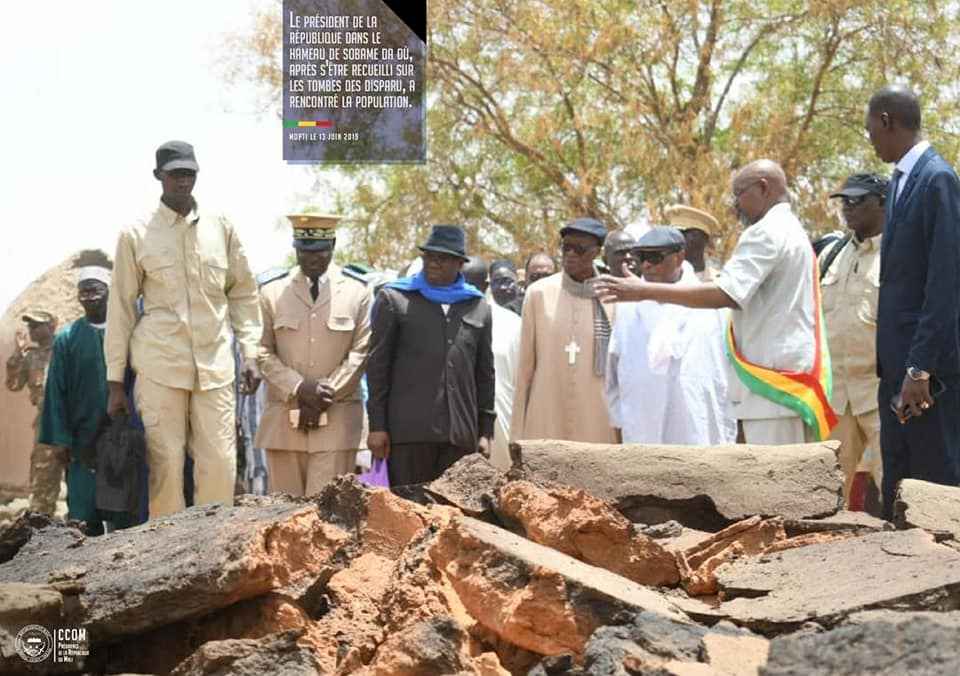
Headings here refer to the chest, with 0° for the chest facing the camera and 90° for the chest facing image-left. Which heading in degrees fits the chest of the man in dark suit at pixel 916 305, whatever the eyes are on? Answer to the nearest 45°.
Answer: approximately 90°

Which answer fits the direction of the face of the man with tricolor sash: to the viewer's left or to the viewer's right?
to the viewer's left

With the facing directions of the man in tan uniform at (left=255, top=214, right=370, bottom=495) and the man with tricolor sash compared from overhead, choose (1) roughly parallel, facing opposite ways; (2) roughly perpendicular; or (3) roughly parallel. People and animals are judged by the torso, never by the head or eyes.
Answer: roughly perpendicular

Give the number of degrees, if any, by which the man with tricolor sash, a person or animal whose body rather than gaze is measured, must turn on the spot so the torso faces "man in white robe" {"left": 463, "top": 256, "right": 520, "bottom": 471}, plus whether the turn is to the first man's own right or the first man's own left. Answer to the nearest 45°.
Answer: approximately 45° to the first man's own right

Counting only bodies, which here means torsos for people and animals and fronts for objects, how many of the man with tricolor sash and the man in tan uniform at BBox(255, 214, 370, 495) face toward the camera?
1

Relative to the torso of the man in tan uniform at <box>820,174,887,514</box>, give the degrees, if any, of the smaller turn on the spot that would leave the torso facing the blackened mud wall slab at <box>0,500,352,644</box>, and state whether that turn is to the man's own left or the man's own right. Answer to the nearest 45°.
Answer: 0° — they already face it

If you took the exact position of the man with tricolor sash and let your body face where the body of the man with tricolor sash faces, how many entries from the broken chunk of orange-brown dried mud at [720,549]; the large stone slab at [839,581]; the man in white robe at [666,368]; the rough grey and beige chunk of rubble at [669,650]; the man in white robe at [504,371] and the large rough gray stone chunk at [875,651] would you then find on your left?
4

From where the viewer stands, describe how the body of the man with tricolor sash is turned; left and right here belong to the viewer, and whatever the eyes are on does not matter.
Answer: facing to the left of the viewer

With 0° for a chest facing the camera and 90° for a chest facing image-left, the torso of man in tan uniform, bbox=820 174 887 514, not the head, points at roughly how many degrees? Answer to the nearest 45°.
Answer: approximately 45°
